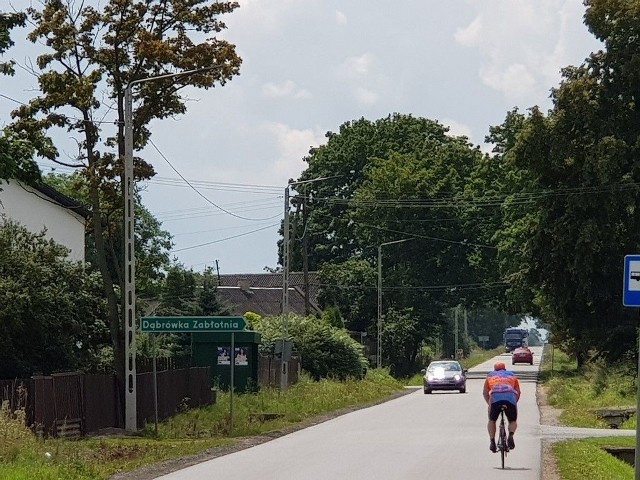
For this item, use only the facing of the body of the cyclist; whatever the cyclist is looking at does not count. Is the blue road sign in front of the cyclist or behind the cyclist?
behind

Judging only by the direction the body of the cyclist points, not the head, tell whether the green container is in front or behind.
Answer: in front

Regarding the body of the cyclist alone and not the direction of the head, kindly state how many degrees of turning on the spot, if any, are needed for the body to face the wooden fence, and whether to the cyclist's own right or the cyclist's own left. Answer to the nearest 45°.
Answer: approximately 45° to the cyclist's own left

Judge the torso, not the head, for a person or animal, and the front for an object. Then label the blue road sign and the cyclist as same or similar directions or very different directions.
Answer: very different directions

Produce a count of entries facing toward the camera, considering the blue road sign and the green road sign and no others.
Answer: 2

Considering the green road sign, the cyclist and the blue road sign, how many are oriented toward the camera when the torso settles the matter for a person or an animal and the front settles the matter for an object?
2

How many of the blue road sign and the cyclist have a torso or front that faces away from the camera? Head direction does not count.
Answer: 1

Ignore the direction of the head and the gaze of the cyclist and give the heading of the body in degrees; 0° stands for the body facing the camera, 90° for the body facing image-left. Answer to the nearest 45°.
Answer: approximately 180°

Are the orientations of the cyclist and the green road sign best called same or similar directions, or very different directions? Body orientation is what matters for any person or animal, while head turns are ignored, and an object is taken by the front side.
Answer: very different directions
